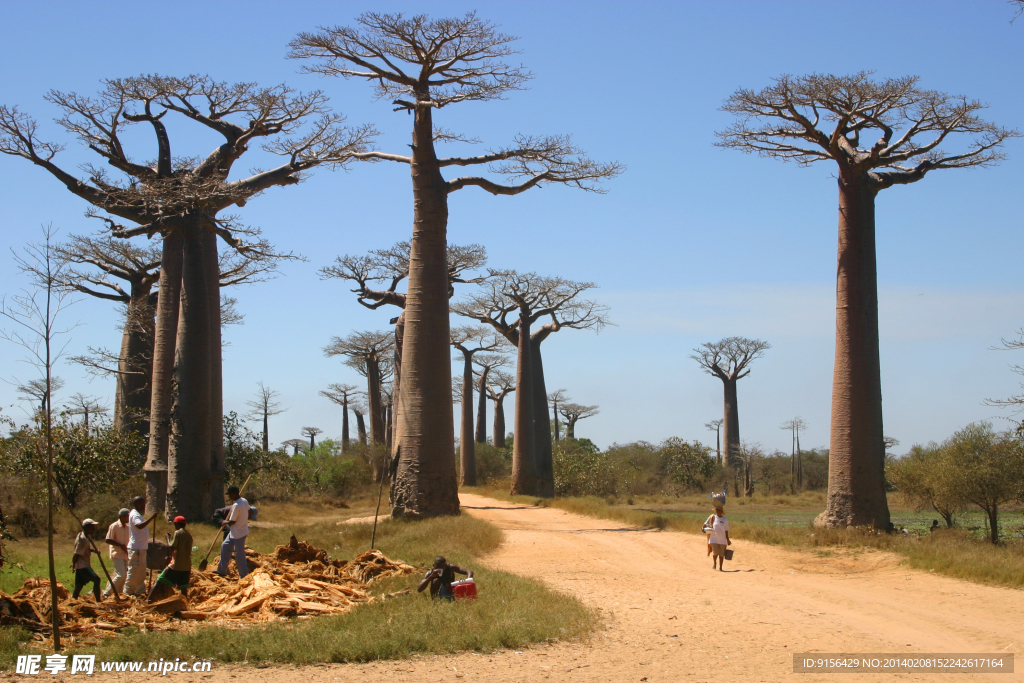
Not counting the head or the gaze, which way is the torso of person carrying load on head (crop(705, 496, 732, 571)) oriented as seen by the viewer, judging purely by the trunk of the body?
toward the camera

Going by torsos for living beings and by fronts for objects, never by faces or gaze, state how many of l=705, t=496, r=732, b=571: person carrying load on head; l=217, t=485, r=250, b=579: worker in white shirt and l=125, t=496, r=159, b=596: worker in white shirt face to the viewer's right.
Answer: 1

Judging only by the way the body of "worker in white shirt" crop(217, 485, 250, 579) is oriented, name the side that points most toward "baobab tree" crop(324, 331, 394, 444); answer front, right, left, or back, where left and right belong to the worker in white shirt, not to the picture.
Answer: right

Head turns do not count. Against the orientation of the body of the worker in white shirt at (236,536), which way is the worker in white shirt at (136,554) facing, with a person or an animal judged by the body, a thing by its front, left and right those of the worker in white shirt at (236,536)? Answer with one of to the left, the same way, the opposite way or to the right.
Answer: the opposite way

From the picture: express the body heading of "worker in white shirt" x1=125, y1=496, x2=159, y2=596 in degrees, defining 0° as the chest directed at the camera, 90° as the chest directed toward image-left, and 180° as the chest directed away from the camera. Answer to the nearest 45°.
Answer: approximately 270°

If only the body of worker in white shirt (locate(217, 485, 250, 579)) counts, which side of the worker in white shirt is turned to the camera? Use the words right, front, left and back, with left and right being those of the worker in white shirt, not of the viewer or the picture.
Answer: left

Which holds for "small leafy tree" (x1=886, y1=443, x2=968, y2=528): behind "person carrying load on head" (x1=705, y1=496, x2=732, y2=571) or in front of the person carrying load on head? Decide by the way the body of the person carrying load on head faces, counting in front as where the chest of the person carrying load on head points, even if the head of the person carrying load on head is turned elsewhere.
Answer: behind
